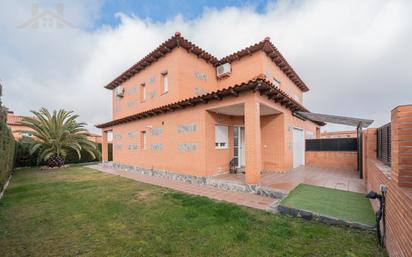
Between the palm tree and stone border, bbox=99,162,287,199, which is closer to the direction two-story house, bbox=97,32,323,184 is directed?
the stone border

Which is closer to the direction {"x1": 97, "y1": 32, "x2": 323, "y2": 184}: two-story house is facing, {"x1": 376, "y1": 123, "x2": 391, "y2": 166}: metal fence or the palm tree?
the metal fence

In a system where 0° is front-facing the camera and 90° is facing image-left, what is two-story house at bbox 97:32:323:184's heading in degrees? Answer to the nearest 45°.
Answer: approximately 315°

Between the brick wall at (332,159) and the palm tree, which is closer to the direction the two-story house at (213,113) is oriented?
the brick wall

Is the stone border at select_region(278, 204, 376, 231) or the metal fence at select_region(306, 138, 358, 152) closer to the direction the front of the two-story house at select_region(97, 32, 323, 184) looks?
the stone border
